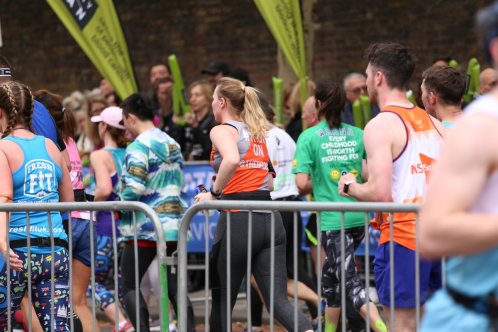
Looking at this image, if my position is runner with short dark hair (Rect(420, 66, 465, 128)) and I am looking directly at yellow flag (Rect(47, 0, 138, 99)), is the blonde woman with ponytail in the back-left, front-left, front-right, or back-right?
front-left

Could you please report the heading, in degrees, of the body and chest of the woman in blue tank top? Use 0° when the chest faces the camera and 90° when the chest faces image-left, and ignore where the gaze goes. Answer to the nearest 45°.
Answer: approximately 135°

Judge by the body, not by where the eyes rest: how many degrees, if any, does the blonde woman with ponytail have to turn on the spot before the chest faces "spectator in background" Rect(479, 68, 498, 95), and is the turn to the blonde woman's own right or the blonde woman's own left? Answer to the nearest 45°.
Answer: approximately 90° to the blonde woman's own right

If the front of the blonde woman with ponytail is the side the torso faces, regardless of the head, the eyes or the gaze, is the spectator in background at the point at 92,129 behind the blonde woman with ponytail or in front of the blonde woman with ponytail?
in front

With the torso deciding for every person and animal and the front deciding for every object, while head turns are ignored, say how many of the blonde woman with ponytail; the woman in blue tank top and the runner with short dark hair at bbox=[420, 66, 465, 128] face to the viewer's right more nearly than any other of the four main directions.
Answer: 0

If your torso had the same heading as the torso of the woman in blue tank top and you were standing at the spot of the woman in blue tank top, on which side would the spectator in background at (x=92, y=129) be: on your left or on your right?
on your right

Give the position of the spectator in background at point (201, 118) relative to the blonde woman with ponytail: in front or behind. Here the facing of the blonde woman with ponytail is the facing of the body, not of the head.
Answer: in front
